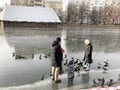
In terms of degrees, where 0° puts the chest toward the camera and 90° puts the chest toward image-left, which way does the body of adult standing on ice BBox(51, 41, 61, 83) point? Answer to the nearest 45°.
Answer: approximately 225°
